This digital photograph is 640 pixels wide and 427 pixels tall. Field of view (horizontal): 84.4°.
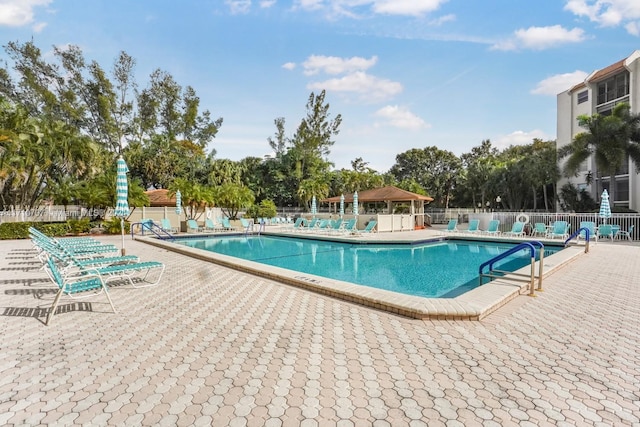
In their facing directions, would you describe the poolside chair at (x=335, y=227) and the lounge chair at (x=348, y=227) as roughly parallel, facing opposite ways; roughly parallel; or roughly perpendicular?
roughly parallel

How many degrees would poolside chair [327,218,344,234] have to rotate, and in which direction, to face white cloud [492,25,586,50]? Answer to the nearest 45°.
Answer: approximately 135° to its left

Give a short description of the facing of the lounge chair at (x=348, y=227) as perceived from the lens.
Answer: facing the viewer and to the left of the viewer

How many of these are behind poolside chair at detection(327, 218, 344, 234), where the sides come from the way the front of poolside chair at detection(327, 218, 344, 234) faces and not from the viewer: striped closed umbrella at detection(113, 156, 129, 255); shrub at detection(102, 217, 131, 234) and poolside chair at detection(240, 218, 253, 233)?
0

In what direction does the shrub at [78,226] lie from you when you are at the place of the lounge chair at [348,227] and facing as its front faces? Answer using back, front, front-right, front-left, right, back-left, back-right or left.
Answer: front-right

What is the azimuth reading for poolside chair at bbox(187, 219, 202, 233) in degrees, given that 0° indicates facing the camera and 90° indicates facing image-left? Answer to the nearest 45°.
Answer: approximately 315°

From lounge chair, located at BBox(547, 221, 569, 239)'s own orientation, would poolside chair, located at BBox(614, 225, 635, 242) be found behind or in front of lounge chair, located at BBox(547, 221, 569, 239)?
behind

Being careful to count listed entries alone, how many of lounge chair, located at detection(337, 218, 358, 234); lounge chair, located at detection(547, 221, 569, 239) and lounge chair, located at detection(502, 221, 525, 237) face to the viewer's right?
0

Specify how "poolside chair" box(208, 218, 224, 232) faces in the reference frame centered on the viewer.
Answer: facing the viewer and to the right of the viewer
